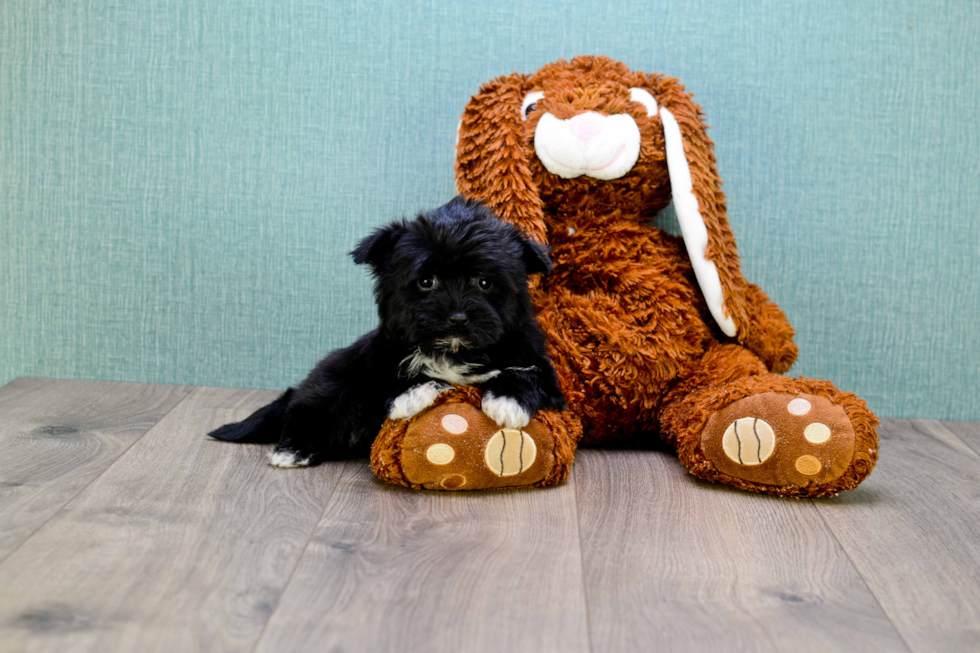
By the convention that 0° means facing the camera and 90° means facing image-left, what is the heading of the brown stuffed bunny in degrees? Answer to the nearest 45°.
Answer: approximately 0°

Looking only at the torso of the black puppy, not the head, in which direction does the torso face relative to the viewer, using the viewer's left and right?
facing the viewer and to the right of the viewer

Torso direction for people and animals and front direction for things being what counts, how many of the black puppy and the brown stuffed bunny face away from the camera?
0
